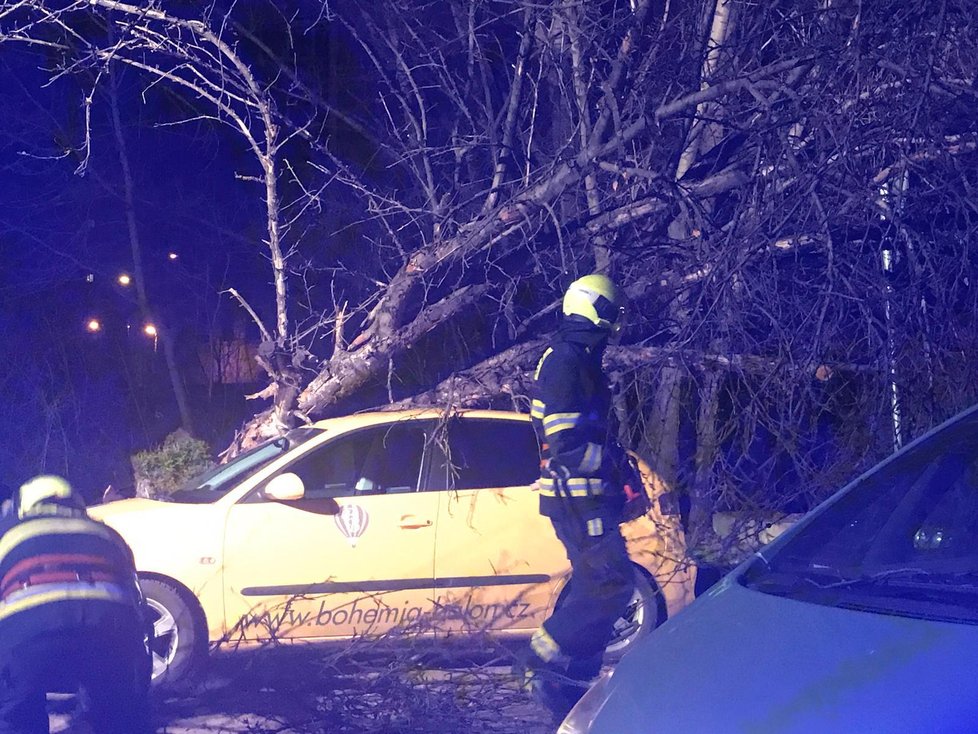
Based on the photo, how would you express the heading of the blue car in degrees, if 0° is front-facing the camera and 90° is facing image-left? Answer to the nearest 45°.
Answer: approximately 45°

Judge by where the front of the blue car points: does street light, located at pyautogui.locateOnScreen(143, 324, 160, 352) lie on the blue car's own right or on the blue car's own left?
on the blue car's own right

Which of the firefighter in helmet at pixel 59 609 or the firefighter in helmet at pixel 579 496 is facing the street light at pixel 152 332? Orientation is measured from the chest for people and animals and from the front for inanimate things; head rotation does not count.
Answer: the firefighter in helmet at pixel 59 609

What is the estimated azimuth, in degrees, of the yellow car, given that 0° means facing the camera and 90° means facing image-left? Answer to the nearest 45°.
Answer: approximately 90°

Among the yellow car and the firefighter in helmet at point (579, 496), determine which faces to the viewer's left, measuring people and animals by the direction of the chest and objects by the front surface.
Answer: the yellow car

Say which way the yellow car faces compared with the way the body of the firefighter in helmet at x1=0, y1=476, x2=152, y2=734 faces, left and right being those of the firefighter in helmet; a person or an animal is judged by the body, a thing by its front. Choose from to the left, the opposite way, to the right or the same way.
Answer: to the left

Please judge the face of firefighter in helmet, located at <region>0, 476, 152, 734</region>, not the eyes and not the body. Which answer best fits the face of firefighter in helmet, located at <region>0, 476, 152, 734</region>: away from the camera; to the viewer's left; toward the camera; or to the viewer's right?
away from the camera

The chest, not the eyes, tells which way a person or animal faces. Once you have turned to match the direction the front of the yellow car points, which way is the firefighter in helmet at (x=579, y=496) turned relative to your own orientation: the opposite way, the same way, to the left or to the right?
the opposite way

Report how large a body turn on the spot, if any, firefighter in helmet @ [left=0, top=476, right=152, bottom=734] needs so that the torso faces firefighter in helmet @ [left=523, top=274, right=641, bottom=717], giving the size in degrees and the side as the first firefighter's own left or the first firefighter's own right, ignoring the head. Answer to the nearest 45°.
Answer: approximately 90° to the first firefighter's own right

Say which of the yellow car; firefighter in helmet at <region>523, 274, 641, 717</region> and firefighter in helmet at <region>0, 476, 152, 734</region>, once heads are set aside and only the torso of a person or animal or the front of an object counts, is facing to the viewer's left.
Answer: the yellow car

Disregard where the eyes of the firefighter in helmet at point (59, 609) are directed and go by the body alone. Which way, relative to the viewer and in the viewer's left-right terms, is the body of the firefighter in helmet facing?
facing away from the viewer

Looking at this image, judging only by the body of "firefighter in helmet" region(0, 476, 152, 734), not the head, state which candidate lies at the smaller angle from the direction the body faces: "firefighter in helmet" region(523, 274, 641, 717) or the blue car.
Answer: the firefighter in helmet
